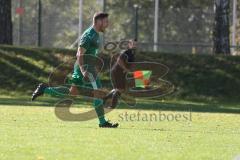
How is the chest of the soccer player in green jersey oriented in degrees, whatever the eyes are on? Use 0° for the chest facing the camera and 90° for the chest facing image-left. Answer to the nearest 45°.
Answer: approximately 270°
